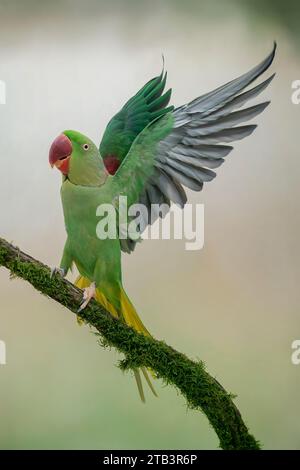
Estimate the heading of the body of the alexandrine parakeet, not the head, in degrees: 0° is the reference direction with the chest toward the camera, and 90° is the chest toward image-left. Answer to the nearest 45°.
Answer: approximately 45°
